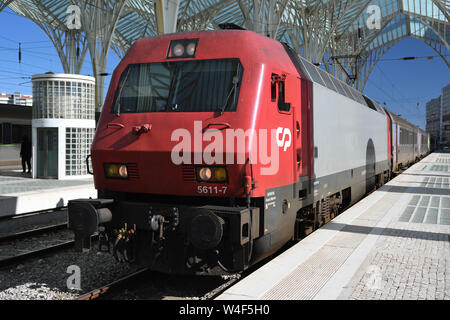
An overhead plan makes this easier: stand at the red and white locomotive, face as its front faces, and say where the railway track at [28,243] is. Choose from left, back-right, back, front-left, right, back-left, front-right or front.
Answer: right

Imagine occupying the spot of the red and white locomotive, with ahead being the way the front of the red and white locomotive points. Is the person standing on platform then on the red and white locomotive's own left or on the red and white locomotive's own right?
on the red and white locomotive's own right

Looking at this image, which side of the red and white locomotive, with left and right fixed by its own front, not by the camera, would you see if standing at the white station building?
right
